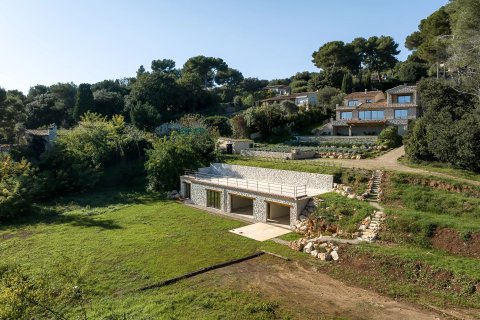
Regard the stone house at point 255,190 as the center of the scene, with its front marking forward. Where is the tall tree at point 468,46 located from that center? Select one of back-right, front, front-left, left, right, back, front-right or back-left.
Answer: back-left

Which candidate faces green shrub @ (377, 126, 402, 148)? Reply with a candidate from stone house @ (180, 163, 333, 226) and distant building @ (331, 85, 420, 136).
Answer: the distant building

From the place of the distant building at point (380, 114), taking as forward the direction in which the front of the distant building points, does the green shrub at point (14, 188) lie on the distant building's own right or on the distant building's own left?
on the distant building's own right

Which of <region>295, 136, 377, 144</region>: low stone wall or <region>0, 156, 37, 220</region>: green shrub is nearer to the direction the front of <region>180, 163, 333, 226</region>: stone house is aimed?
the green shrub

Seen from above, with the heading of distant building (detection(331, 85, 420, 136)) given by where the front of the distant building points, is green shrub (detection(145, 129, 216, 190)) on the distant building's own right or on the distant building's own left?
on the distant building's own right

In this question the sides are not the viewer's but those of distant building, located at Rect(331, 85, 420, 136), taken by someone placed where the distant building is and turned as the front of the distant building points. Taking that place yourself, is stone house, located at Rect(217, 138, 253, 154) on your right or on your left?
on your right

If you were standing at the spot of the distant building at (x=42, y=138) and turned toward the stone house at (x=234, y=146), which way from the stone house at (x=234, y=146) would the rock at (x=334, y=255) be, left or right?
right

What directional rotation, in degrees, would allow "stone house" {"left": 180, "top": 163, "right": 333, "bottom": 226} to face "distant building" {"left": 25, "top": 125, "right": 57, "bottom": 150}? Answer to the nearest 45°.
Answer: approximately 90° to its right

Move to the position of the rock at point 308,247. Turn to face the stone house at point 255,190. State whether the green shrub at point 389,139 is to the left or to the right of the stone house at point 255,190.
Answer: right

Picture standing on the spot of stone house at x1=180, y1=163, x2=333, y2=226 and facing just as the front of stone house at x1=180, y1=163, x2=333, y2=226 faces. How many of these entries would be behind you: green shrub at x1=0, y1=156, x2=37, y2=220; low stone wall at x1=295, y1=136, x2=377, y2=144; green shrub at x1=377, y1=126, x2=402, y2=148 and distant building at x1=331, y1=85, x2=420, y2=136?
3

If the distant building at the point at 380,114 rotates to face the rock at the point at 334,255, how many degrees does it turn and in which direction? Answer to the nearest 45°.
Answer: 0° — it already faces it

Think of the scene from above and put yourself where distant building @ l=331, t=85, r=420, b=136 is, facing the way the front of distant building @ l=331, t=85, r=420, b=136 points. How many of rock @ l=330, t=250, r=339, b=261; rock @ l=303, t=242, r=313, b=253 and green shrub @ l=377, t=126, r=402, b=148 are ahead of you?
3

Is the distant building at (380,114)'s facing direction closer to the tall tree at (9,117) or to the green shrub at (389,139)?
the green shrub
